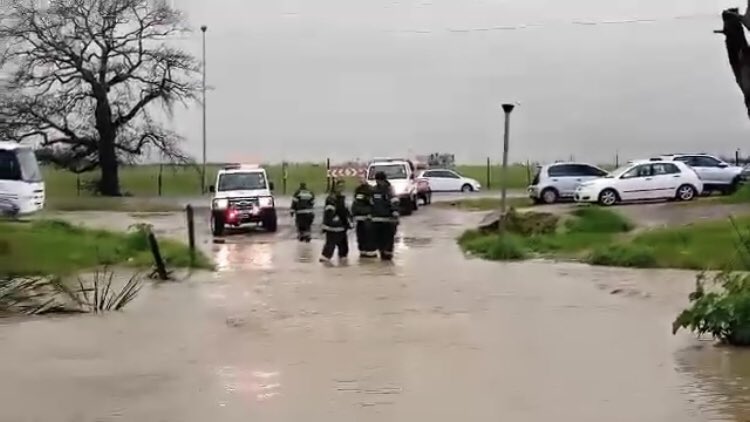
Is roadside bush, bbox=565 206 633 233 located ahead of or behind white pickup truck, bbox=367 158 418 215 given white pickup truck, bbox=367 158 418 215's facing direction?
ahead

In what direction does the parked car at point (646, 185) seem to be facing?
to the viewer's left

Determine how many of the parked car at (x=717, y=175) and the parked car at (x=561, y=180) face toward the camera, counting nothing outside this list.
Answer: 0

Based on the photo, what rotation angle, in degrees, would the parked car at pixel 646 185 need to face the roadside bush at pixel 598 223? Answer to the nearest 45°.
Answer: approximately 90° to its left

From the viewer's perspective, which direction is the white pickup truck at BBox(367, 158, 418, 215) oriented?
toward the camera

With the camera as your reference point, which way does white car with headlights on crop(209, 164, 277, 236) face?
facing the viewer

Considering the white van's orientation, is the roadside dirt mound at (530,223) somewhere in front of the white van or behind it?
in front

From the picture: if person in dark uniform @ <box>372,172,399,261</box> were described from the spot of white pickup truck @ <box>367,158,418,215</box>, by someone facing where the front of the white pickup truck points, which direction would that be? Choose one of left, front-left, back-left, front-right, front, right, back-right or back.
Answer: front

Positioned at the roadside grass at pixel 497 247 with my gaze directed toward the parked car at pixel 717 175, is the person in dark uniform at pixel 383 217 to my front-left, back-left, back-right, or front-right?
back-left

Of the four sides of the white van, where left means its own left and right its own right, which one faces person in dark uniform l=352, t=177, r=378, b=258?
front

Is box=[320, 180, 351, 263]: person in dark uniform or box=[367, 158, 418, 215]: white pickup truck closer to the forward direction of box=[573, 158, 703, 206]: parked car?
the white pickup truck
